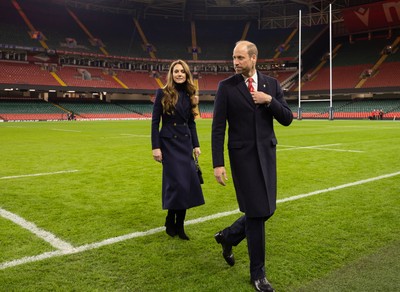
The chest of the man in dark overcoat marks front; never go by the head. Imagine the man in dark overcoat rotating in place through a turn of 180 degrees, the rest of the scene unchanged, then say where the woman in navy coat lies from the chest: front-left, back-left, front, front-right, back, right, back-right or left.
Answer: front

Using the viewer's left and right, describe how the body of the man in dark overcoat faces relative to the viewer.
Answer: facing the viewer and to the right of the viewer

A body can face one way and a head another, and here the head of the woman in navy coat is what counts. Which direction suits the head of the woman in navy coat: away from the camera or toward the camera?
toward the camera
